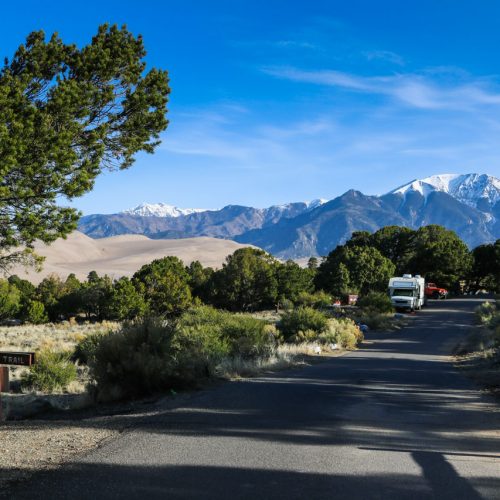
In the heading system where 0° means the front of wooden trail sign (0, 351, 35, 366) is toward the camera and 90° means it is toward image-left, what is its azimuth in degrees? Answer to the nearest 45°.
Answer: approximately 0°

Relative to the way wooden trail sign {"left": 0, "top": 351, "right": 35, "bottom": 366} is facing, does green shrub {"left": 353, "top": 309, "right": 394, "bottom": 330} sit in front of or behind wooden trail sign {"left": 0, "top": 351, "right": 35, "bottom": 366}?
behind

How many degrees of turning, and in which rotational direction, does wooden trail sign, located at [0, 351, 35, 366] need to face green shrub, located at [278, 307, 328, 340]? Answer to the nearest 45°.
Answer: approximately 135° to its left

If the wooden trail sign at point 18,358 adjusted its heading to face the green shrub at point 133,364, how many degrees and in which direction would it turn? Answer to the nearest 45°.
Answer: approximately 135° to its left
